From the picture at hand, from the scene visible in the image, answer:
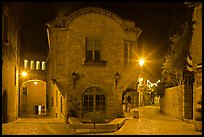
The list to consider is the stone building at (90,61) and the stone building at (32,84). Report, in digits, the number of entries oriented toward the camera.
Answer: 2

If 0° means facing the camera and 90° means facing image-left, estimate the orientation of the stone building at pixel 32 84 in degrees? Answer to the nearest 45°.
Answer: approximately 0°

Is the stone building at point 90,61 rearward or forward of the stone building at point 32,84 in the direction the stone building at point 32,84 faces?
forward

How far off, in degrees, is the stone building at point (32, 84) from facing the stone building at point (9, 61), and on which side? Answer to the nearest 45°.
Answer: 0° — it already faces it

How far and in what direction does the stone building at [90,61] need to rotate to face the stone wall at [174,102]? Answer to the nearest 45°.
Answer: approximately 135° to its left
